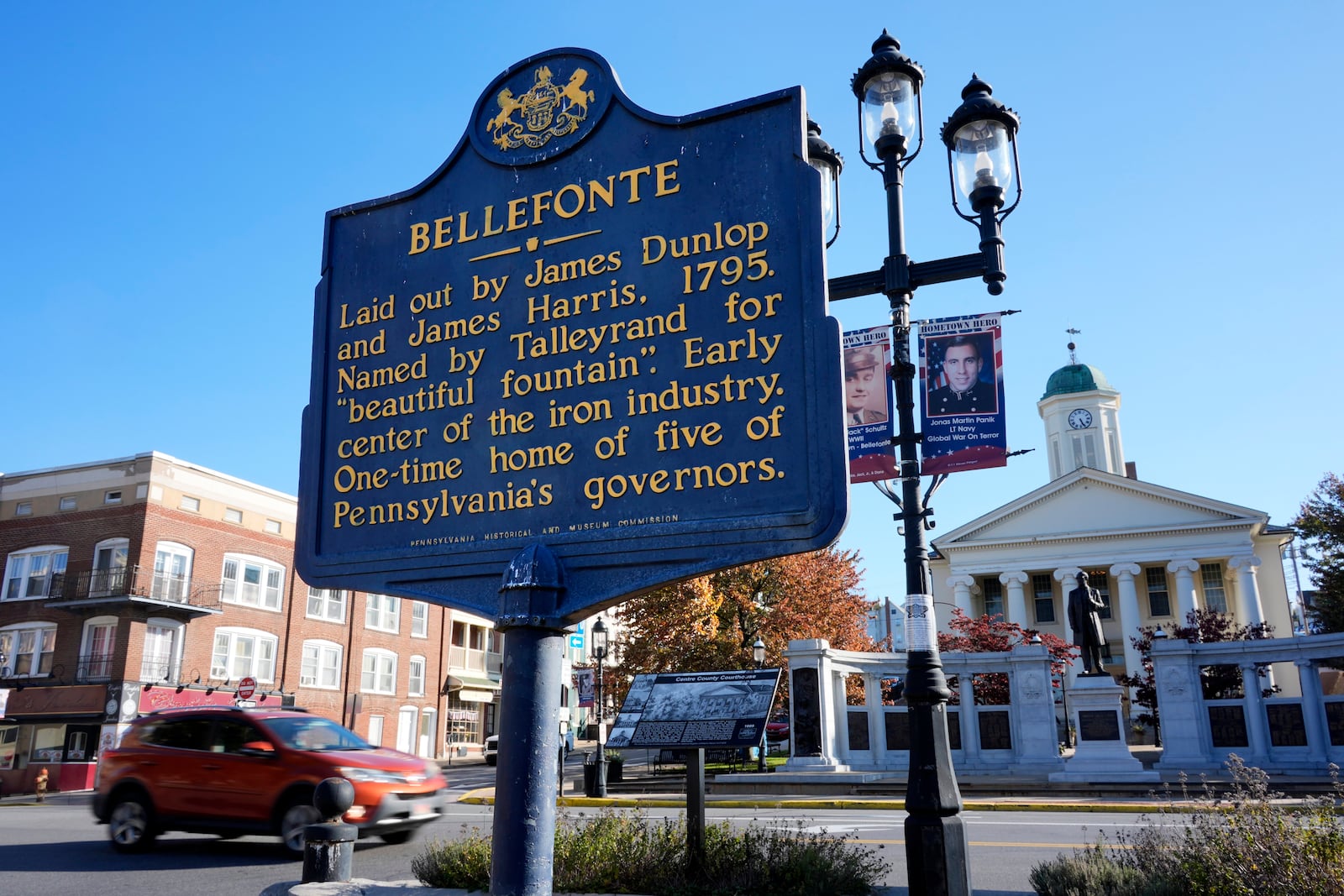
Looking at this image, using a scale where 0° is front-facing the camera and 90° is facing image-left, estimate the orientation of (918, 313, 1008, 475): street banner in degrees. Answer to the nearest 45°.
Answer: approximately 0°

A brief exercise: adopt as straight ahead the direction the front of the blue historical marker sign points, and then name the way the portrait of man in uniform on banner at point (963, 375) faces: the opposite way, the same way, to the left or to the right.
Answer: the same way

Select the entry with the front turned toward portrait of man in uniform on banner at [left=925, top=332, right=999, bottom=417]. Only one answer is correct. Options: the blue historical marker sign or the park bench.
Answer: the park bench

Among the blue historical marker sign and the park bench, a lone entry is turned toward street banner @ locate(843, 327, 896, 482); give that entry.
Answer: the park bench

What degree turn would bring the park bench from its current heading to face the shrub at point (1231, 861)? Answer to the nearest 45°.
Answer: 0° — it already faces it

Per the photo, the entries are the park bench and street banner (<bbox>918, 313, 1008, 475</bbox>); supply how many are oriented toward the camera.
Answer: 2

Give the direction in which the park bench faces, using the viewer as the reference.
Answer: facing the viewer

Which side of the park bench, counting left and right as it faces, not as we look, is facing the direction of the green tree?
left

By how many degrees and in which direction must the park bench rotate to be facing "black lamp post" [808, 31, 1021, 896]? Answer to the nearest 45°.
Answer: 0° — it already faces it

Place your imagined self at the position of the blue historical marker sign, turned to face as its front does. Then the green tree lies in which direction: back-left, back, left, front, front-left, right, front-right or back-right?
back

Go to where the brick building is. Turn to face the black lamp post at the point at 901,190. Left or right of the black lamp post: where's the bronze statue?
left

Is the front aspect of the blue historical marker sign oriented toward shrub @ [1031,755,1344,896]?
no

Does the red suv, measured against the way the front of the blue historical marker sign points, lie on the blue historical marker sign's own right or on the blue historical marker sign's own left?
on the blue historical marker sign's own right
